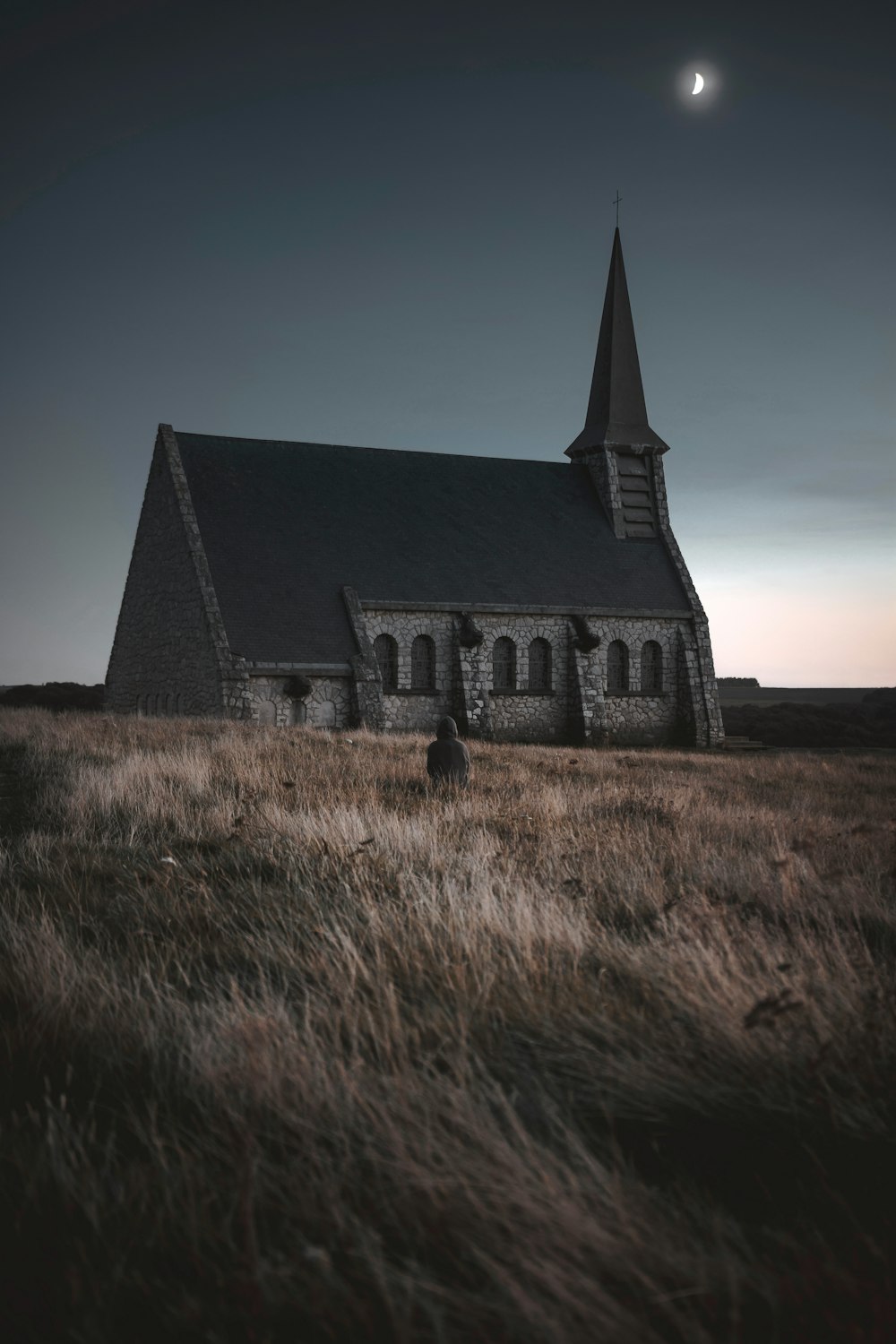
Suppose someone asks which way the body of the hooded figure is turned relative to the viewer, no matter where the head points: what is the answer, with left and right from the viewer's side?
facing away from the viewer

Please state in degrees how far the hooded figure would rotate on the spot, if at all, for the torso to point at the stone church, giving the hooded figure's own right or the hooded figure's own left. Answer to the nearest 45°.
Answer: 0° — they already face it
